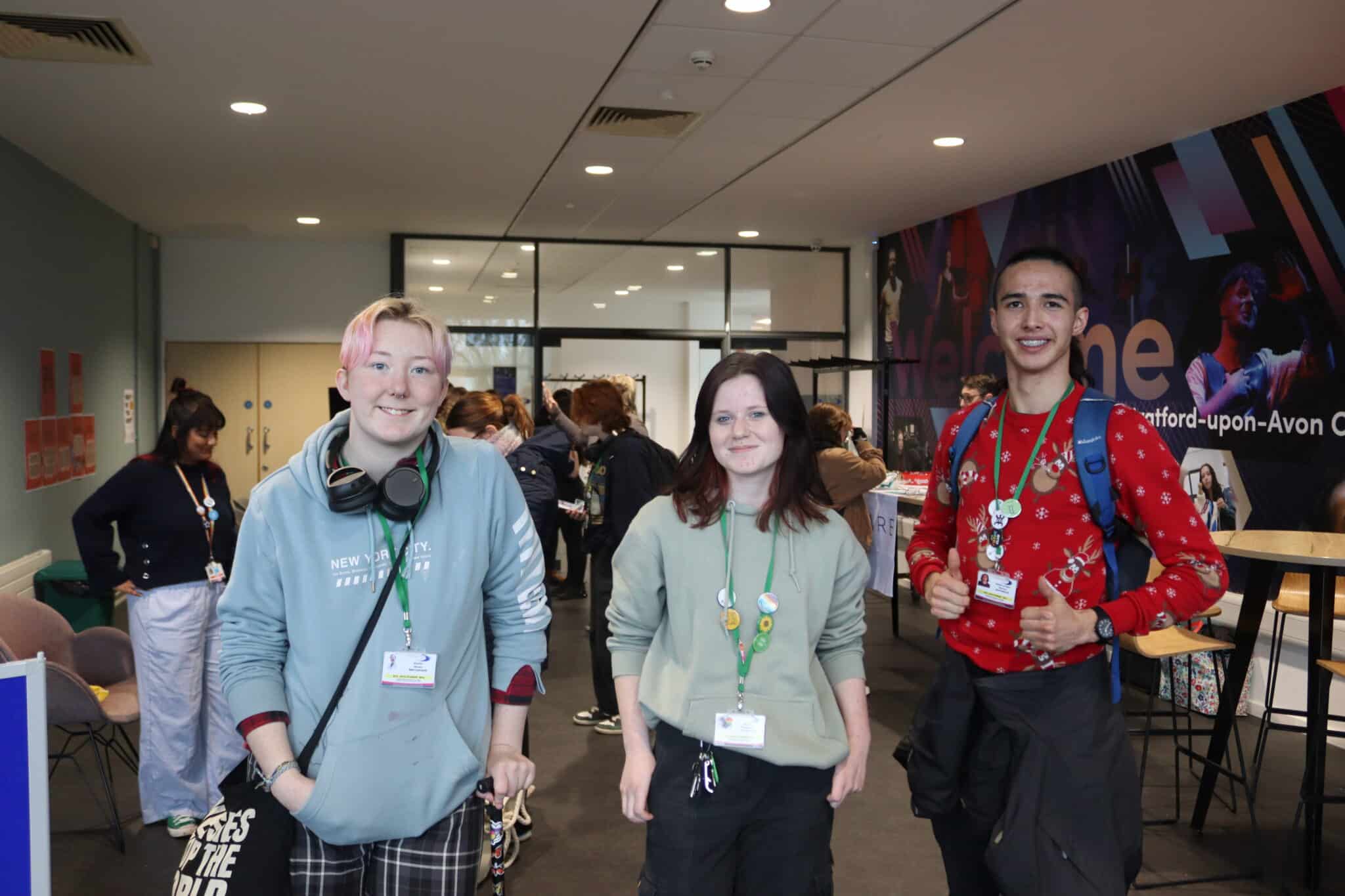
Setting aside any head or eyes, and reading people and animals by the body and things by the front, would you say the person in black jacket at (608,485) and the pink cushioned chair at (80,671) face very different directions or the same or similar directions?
very different directions

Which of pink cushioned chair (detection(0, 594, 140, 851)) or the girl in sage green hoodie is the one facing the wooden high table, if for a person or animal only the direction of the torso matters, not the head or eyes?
the pink cushioned chair

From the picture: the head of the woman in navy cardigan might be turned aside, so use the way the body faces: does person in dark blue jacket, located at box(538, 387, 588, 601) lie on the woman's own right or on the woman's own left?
on the woman's own left

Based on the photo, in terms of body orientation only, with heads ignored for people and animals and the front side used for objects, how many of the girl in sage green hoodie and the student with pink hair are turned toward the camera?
2

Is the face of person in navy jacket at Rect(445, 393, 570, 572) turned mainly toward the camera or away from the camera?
away from the camera

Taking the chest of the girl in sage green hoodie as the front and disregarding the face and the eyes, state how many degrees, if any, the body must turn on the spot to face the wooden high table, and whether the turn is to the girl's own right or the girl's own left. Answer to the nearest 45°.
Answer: approximately 135° to the girl's own left
